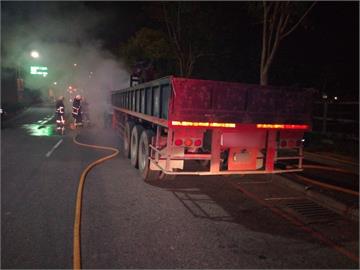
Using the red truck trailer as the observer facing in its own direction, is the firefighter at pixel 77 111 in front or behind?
in front

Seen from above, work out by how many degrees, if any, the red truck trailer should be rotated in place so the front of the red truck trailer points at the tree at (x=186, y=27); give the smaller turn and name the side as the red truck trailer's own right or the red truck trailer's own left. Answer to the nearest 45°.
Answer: approximately 45° to the red truck trailer's own right

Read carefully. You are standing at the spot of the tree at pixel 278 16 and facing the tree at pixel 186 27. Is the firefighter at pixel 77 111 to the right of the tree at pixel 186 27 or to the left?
left

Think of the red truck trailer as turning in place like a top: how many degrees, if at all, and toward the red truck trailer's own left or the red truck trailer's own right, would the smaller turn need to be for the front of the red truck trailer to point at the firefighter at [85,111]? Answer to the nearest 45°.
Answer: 0° — it already faces them

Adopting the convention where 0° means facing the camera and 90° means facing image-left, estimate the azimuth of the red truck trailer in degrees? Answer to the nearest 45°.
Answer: approximately 135°

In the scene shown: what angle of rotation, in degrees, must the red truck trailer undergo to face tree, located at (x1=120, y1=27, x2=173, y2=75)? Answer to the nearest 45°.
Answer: approximately 45° to its right

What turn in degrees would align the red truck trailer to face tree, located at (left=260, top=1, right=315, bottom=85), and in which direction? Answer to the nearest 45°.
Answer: approximately 45° to its right
